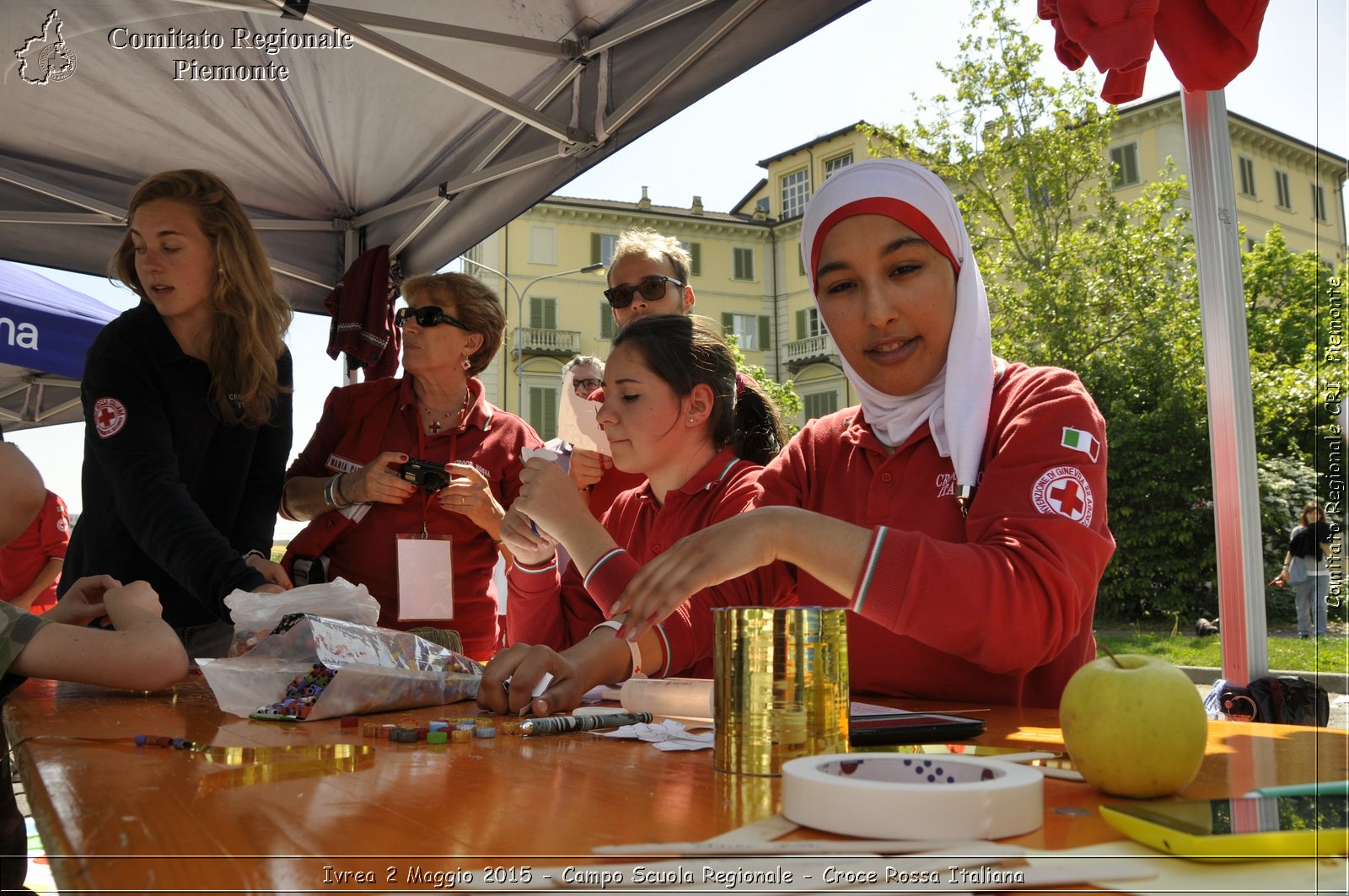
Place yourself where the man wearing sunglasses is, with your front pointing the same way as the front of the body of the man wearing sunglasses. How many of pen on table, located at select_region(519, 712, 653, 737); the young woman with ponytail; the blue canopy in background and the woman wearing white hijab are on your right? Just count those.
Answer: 1

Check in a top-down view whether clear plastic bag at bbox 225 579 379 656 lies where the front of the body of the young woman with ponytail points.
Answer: yes

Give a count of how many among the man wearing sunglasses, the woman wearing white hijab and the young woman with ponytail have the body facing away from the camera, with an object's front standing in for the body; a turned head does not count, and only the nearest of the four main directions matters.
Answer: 0

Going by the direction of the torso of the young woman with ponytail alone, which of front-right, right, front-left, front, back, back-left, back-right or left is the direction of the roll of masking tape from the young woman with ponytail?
front-left

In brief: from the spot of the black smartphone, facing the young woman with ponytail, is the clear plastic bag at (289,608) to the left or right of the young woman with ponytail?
left

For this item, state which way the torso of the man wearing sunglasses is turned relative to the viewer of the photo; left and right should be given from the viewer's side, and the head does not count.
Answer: facing the viewer and to the left of the viewer

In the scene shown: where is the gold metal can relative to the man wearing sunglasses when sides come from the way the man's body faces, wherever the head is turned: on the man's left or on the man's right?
on the man's left

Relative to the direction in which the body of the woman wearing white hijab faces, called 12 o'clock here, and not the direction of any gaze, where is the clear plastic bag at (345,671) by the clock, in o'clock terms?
The clear plastic bag is roughly at 1 o'clock from the woman wearing white hijab.

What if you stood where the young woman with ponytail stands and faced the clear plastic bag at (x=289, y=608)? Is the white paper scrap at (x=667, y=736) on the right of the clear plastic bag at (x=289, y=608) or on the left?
left

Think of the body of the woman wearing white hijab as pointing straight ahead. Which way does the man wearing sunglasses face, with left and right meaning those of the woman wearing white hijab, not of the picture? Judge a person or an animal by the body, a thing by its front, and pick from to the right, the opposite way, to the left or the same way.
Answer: the same way

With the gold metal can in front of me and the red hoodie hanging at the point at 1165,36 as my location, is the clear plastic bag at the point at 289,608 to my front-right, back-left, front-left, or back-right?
front-right

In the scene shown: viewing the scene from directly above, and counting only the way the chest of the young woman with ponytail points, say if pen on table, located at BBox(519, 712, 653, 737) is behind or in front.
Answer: in front

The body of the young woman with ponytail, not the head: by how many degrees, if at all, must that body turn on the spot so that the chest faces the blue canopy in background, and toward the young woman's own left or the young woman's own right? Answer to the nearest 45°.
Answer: approximately 90° to the young woman's own right

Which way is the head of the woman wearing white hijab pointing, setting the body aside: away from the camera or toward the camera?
toward the camera

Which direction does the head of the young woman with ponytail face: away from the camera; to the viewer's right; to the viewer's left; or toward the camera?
to the viewer's left

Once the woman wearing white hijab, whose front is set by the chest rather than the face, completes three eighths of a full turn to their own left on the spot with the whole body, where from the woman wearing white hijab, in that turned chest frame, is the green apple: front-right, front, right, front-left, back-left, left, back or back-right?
right

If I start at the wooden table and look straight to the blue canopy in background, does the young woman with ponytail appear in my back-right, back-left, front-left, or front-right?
front-right
